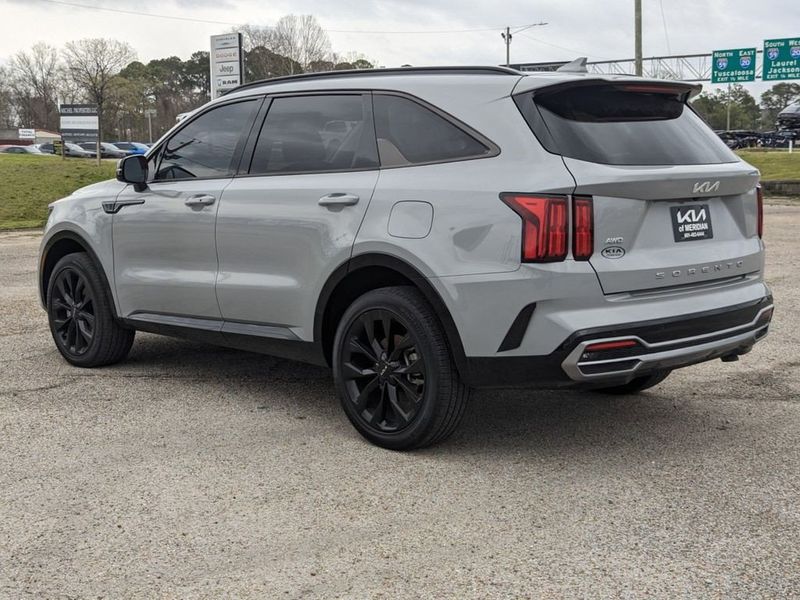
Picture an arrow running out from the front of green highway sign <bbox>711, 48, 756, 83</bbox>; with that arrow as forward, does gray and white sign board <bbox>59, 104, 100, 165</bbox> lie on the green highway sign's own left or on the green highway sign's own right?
on the green highway sign's own right

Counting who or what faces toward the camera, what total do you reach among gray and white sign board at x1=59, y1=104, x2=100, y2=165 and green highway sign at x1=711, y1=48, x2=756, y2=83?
2

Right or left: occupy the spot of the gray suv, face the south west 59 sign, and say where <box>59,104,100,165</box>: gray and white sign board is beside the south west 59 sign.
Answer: left

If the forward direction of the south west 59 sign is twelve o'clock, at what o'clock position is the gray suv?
The gray suv is roughly at 12 o'clock from the south west 59 sign.

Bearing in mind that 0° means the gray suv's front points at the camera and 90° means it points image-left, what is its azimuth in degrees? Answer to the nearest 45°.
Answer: approximately 135°

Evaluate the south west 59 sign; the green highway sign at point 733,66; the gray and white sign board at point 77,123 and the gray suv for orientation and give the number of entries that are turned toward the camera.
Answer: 3

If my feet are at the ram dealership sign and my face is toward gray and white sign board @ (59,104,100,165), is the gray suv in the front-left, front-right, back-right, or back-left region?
back-left
